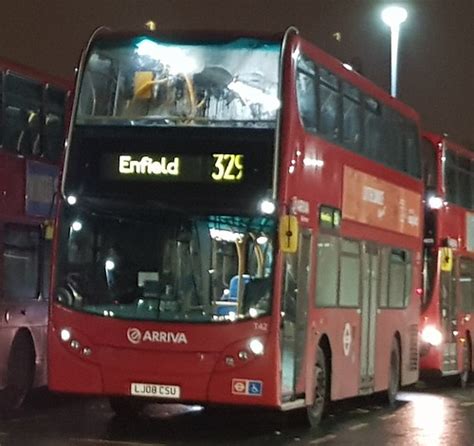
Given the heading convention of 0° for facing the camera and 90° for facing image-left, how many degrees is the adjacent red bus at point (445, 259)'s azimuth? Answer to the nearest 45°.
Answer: approximately 45°

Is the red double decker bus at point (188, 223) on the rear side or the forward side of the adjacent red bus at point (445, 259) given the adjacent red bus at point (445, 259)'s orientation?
on the forward side
